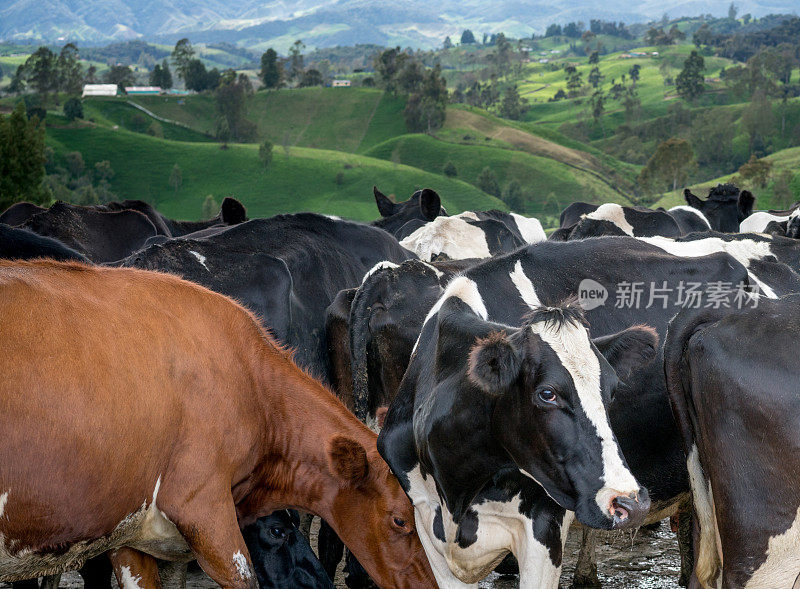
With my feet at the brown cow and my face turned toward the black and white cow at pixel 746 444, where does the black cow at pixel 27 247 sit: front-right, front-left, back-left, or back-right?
back-left

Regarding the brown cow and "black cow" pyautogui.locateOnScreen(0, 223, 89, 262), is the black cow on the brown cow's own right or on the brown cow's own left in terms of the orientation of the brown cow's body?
on the brown cow's own left

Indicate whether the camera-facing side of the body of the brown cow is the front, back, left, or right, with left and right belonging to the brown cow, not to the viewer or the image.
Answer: right

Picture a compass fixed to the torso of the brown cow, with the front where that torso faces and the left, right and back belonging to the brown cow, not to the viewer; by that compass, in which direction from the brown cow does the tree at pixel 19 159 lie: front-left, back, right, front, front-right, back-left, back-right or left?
left
